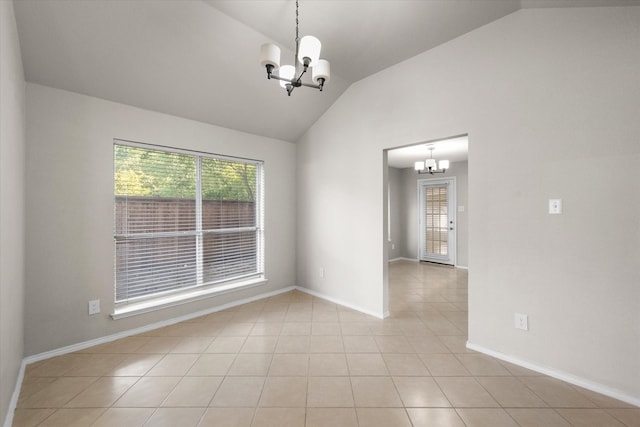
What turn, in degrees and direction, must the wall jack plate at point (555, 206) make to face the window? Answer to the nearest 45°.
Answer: approximately 45° to its right

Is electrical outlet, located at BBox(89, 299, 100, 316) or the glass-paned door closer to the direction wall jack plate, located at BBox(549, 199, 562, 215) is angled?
the electrical outlet

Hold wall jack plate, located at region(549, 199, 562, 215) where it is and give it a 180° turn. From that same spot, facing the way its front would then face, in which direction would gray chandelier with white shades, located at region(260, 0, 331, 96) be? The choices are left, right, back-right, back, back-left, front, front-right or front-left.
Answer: back-left

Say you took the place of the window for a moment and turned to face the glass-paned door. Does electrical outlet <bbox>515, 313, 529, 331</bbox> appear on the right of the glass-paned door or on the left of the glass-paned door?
right

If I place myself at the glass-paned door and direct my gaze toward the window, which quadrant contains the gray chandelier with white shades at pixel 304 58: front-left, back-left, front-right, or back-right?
front-left

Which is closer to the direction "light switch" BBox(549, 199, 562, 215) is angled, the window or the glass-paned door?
the window

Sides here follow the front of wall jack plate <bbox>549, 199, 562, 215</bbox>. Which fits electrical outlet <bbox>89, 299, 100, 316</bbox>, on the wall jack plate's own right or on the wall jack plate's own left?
on the wall jack plate's own right

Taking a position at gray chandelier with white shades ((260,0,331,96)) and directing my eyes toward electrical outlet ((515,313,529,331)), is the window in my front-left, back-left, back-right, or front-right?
back-left

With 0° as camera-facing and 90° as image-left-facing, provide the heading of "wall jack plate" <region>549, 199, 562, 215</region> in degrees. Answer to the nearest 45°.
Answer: approximately 0°
